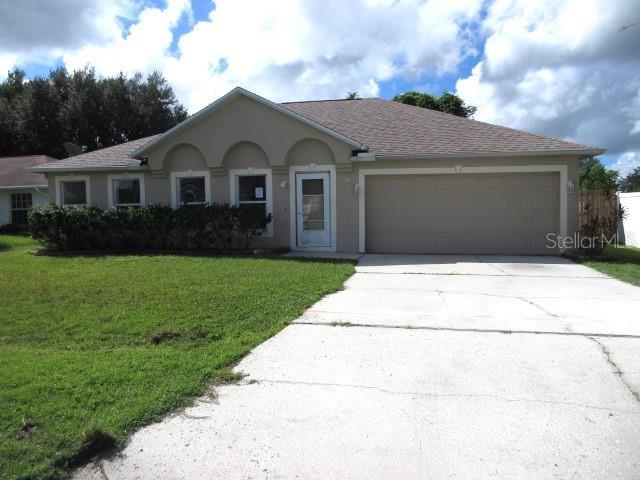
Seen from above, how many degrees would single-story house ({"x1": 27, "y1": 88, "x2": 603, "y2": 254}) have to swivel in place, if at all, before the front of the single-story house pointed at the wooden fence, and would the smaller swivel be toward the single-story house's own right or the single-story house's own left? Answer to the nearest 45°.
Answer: approximately 90° to the single-story house's own left

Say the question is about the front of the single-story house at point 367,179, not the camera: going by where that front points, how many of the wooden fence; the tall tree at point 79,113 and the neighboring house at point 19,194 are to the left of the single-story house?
1

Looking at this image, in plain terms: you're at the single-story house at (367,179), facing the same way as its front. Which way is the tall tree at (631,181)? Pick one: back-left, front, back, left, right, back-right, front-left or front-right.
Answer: back-left

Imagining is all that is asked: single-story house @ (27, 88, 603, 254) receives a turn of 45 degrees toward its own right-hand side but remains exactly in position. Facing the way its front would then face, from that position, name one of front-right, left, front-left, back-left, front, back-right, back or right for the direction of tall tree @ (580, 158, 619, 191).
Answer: back

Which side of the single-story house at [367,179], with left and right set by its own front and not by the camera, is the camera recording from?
front

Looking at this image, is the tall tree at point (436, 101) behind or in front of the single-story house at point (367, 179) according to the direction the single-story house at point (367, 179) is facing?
behind

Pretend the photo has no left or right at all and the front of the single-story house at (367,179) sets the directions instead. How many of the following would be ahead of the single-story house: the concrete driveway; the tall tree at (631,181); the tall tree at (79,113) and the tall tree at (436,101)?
1

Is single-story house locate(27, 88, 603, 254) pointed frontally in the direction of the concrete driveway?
yes

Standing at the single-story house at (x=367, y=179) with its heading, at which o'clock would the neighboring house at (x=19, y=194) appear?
The neighboring house is roughly at 4 o'clock from the single-story house.
